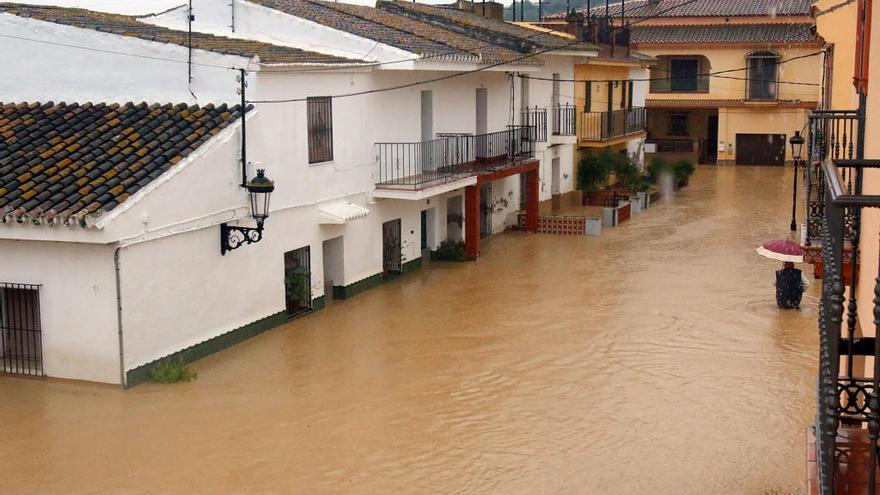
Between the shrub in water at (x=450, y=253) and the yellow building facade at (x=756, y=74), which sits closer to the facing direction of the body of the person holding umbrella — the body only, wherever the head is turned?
the yellow building facade

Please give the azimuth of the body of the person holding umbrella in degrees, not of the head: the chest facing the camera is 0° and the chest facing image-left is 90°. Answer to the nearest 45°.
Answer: approximately 180°

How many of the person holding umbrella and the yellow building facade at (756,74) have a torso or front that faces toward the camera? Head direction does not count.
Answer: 1

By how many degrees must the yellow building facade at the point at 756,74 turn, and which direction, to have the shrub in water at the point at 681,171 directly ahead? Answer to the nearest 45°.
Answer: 0° — it already faces it

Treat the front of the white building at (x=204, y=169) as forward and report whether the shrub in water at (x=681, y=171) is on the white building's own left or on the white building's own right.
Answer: on the white building's own left

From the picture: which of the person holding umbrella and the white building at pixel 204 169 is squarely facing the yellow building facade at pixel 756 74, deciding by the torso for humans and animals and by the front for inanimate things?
the person holding umbrella

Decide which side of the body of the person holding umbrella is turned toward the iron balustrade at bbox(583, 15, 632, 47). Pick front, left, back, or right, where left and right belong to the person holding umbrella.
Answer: front

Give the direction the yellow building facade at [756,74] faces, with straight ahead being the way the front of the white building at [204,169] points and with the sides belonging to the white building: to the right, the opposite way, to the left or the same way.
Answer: to the right

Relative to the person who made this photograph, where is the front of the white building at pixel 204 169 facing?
facing the viewer and to the right of the viewer

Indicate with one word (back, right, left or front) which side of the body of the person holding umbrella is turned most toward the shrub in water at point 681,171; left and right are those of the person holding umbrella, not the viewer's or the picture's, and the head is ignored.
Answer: front

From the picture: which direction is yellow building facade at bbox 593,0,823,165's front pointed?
toward the camera

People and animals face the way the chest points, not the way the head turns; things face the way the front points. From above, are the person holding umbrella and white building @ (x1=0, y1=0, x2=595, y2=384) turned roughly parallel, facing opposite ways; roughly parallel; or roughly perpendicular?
roughly perpendicular

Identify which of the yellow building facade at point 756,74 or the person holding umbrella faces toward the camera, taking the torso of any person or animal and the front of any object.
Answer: the yellow building facade

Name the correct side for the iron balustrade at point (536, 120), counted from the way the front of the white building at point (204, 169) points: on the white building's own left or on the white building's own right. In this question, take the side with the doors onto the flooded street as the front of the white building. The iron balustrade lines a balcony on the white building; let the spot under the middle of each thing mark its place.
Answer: on the white building's own left

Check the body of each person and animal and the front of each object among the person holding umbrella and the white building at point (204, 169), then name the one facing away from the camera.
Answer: the person holding umbrella

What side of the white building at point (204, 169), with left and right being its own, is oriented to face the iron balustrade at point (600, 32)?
left
